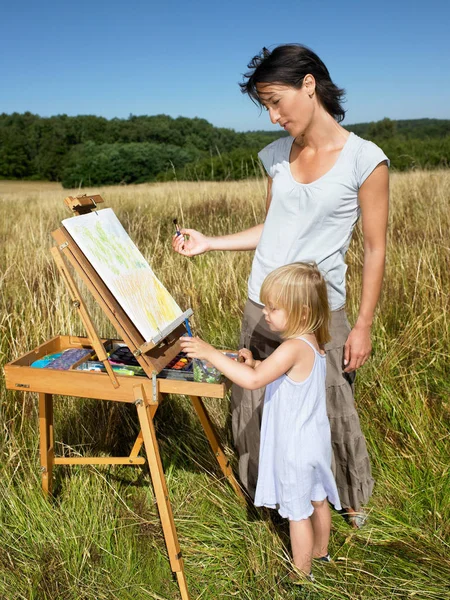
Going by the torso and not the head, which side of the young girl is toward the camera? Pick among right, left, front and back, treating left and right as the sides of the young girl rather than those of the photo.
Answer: left

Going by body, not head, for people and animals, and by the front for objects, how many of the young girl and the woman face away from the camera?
0

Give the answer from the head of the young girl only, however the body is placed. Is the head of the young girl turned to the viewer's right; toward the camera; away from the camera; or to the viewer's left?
to the viewer's left

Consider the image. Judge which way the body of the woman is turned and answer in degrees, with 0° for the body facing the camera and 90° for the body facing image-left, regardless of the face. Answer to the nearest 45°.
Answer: approximately 45°
